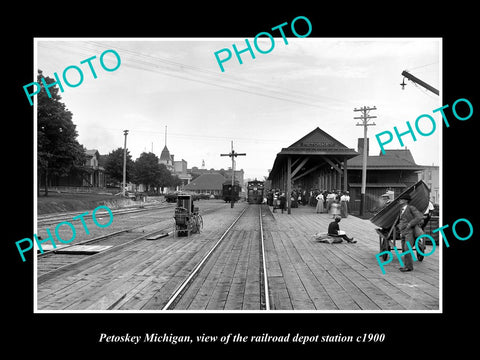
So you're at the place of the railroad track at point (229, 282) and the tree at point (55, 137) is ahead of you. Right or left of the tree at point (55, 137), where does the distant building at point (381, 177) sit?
right

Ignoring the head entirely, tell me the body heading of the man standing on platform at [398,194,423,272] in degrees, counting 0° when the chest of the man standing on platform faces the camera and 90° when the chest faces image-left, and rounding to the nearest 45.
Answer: approximately 45°

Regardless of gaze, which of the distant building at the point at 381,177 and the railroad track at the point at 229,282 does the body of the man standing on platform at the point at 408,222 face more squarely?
the railroad track

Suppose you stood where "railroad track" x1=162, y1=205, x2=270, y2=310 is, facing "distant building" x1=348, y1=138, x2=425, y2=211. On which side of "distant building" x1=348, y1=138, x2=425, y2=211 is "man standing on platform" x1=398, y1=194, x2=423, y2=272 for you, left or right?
right

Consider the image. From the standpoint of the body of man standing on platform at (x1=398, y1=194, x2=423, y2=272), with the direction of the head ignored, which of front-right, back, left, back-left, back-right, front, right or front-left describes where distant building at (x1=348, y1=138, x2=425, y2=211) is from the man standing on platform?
back-right

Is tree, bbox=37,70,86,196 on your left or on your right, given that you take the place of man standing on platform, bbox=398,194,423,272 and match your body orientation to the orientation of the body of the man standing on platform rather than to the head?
on your right

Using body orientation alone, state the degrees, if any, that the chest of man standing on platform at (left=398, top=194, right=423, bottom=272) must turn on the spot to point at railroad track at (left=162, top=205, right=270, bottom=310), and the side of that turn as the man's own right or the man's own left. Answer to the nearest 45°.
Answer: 0° — they already face it

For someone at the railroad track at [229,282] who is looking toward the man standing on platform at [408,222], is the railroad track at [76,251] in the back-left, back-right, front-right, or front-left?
back-left

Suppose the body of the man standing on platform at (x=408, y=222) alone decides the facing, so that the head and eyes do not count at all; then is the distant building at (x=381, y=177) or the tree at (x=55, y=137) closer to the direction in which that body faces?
the tree

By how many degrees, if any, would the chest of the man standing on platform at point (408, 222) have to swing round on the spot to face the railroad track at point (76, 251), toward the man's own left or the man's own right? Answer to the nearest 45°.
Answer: approximately 45° to the man's own right
